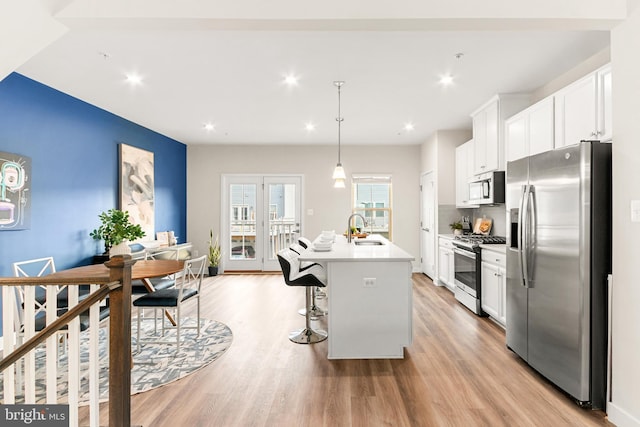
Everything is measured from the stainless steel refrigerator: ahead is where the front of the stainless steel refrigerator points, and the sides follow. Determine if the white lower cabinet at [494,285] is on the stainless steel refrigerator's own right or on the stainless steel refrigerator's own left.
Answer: on the stainless steel refrigerator's own right

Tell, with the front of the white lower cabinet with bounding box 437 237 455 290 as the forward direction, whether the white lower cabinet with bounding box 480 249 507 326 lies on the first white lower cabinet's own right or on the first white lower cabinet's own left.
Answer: on the first white lower cabinet's own left

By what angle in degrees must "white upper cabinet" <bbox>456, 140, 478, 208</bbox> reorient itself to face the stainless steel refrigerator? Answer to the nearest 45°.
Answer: approximately 45° to its left

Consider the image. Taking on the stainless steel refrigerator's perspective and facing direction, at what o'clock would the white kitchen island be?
The white kitchen island is roughly at 1 o'clock from the stainless steel refrigerator.

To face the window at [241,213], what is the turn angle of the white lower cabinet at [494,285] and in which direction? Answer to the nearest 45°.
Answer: approximately 45° to its right

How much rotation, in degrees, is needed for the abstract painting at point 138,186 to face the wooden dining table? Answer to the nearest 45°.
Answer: approximately 45° to its right

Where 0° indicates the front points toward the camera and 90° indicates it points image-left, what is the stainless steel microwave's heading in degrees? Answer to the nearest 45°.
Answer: approximately 45°
